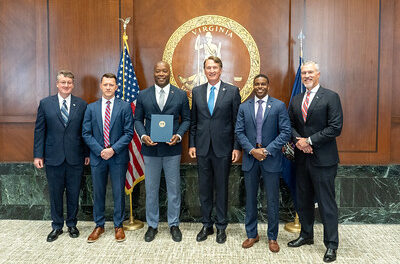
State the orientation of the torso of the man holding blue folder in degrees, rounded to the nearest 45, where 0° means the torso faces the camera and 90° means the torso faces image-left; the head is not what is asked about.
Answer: approximately 0°

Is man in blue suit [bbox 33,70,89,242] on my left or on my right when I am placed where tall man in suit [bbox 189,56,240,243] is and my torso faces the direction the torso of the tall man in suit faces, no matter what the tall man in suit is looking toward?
on my right

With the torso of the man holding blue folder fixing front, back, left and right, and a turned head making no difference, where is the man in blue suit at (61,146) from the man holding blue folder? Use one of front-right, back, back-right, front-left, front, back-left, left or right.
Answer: right

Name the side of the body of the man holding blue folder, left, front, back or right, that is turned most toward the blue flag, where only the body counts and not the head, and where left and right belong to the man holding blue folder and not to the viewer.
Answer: left

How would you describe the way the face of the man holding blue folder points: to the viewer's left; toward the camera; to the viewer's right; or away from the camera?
toward the camera

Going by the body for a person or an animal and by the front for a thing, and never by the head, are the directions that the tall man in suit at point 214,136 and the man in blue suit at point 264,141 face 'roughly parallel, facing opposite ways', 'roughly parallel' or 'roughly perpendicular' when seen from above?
roughly parallel

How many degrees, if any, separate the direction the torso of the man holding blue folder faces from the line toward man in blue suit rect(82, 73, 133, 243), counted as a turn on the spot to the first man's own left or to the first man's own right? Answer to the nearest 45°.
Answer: approximately 90° to the first man's own right

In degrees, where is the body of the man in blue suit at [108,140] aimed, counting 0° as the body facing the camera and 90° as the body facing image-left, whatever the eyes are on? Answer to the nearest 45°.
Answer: approximately 0°

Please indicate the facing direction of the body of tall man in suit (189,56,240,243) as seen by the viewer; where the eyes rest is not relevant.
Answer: toward the camera

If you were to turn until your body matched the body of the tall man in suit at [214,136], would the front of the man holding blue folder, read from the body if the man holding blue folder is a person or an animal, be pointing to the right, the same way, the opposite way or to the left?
the same way

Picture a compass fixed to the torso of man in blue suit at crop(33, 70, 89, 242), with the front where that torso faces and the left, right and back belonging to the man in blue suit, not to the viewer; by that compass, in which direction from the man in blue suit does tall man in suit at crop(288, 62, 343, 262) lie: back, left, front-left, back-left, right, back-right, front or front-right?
front-left

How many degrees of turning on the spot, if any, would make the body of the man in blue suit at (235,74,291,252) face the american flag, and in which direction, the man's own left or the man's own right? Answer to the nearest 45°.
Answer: approximately 90° to the man's own right

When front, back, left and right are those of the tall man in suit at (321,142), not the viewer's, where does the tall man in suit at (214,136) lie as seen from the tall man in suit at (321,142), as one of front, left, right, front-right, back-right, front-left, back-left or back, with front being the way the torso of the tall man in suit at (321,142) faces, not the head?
front-right

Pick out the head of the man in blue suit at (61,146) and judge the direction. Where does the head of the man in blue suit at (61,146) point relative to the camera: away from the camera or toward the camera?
toward the camera

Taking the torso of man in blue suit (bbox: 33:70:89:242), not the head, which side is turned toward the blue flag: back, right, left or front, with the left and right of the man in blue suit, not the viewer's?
left
